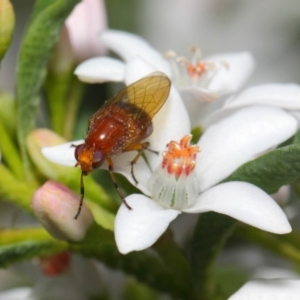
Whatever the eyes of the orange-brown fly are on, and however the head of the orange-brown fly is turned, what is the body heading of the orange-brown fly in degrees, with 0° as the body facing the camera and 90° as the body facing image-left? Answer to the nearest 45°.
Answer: approximately 45°
